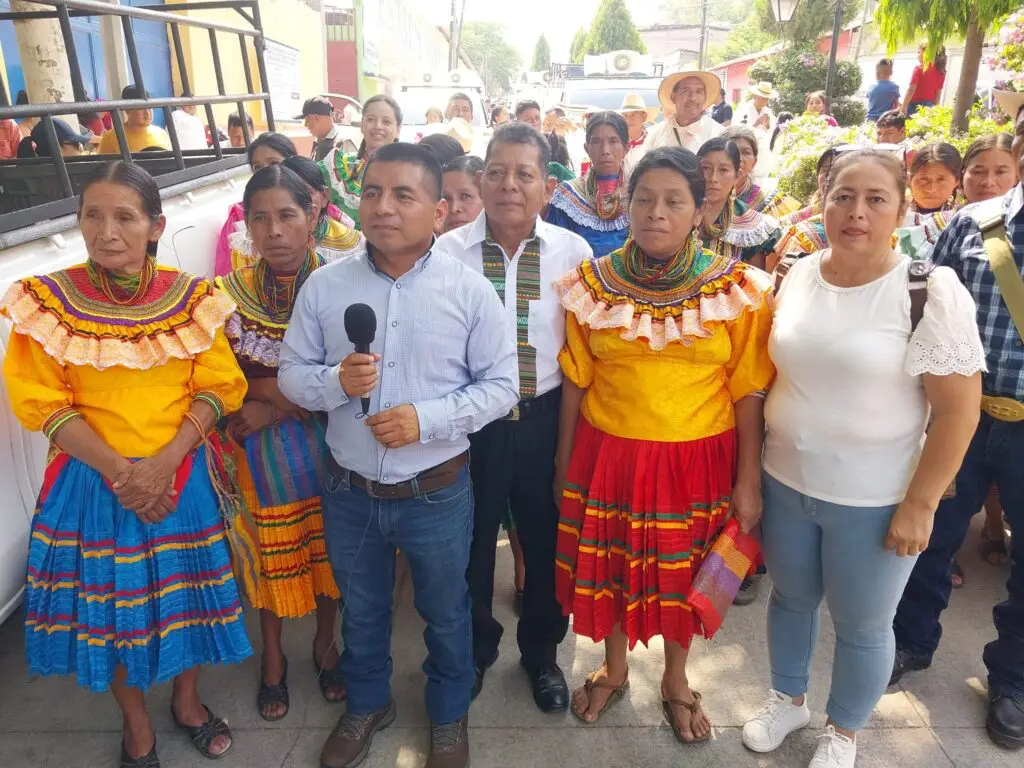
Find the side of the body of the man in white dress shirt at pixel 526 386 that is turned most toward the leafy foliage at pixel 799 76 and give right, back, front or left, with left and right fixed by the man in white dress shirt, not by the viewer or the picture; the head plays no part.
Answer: back

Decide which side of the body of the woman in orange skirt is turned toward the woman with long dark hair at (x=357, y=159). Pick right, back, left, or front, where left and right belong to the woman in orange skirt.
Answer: back

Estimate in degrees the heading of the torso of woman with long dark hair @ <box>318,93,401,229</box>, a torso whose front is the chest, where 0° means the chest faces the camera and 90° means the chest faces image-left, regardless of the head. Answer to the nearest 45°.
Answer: approximately 0°

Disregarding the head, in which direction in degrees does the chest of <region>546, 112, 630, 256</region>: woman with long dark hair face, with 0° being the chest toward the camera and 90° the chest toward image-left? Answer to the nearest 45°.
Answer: approximately 0°

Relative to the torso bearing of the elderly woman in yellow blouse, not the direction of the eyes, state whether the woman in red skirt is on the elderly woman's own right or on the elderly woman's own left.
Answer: on the elderly woman's own left

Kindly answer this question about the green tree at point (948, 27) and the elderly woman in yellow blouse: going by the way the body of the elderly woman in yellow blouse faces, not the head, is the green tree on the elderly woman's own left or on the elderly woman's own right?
on the elderly woman's own left

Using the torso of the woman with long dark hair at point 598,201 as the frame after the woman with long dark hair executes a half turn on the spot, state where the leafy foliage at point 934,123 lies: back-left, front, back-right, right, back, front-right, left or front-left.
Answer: front-right

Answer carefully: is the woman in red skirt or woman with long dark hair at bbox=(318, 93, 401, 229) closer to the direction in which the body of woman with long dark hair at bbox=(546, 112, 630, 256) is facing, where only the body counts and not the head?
the woman in red skirt
